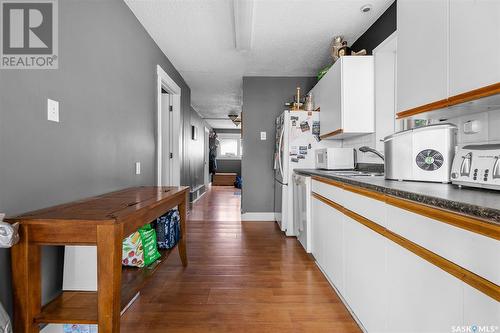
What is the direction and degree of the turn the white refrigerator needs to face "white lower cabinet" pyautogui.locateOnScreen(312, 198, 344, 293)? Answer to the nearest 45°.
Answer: approximately 90° to its left

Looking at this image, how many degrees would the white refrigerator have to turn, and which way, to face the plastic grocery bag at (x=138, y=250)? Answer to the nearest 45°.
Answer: approximately 45° to its left

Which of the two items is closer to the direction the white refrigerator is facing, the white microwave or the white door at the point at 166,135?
the white door

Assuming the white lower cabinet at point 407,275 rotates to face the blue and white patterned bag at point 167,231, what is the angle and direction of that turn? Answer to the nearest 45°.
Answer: approximately 45° to its right

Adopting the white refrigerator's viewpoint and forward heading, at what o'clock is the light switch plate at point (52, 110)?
The light switch plate is roughly at 10 o'clock from the white refrigerator.

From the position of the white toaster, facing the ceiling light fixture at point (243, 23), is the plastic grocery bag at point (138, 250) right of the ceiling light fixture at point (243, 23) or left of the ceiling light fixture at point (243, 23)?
left

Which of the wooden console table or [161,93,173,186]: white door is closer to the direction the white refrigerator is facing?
the white door

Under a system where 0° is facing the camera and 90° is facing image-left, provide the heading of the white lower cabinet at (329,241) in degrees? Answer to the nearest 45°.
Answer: approximately 90°

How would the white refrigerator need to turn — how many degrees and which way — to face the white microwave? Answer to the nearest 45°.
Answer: approximately 135° to its left

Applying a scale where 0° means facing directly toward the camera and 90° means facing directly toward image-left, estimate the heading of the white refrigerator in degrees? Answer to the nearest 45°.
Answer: approximately 90°

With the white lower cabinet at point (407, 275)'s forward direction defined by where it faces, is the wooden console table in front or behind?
in front

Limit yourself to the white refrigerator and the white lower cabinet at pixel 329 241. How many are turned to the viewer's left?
2
